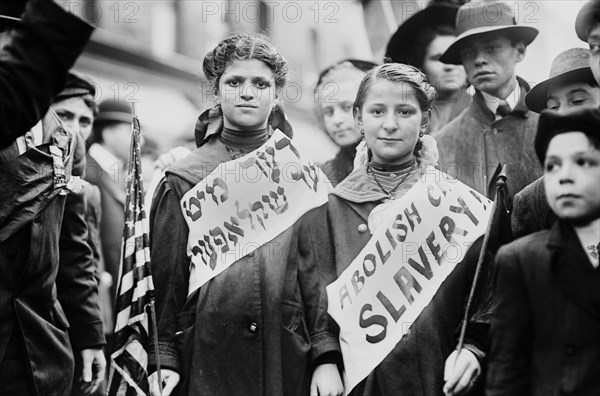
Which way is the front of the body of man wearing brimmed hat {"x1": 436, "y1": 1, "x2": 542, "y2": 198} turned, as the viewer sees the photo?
toward the camera

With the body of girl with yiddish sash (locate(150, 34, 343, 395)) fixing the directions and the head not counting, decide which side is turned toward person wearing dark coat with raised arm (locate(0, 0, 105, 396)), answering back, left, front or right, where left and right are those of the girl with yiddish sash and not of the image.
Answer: right

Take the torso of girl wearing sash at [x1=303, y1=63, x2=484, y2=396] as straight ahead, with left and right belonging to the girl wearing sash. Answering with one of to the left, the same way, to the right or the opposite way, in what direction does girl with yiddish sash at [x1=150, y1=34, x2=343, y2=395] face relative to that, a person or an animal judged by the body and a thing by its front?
the same way

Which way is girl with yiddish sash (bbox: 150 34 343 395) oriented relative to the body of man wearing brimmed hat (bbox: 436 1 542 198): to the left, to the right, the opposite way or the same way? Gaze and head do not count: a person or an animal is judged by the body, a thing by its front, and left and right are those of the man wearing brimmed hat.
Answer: the same way

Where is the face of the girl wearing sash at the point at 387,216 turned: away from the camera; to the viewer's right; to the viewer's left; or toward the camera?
toward the camera

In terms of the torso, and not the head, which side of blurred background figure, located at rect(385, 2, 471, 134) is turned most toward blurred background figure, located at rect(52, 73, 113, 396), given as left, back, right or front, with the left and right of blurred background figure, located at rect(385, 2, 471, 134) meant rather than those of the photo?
right

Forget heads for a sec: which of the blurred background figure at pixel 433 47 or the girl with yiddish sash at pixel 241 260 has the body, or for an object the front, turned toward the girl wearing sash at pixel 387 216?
the blurred background figure

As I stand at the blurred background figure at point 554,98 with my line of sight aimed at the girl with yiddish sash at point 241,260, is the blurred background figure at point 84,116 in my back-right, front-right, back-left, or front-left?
front-right

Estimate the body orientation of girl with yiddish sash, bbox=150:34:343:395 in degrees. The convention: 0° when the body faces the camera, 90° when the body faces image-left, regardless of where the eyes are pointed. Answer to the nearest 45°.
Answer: approximately 0°

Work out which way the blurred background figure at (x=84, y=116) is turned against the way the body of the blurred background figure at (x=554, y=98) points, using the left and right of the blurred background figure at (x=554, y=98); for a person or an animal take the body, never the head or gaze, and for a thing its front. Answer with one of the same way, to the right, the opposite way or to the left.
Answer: to the left

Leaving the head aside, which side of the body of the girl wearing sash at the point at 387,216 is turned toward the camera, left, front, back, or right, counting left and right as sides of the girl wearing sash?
front

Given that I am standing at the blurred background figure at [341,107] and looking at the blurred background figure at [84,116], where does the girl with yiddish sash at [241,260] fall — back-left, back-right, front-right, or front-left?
front-left

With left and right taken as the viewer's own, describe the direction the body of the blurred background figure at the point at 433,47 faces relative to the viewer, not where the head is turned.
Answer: facing the viewer
